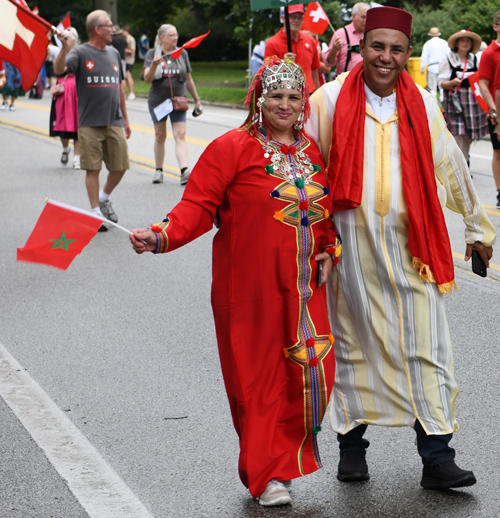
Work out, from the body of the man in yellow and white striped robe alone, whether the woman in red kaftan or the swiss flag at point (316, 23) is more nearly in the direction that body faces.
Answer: the woman in red kaftan

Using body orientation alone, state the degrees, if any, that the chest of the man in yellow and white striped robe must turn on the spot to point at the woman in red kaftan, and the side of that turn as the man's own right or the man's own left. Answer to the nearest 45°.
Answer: approximately 90° to the man's own right

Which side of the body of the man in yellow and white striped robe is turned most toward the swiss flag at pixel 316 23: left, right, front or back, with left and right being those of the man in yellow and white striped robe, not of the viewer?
back

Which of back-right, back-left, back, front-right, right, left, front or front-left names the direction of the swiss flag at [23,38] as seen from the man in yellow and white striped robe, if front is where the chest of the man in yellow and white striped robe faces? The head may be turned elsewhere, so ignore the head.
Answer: back-right

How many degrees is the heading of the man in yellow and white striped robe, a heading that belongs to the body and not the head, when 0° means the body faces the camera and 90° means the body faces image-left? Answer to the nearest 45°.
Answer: approximately 0°

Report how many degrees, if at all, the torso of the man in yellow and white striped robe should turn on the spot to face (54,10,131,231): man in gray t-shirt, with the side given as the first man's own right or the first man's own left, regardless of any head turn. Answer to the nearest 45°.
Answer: approximately 135° to the first man's own right
